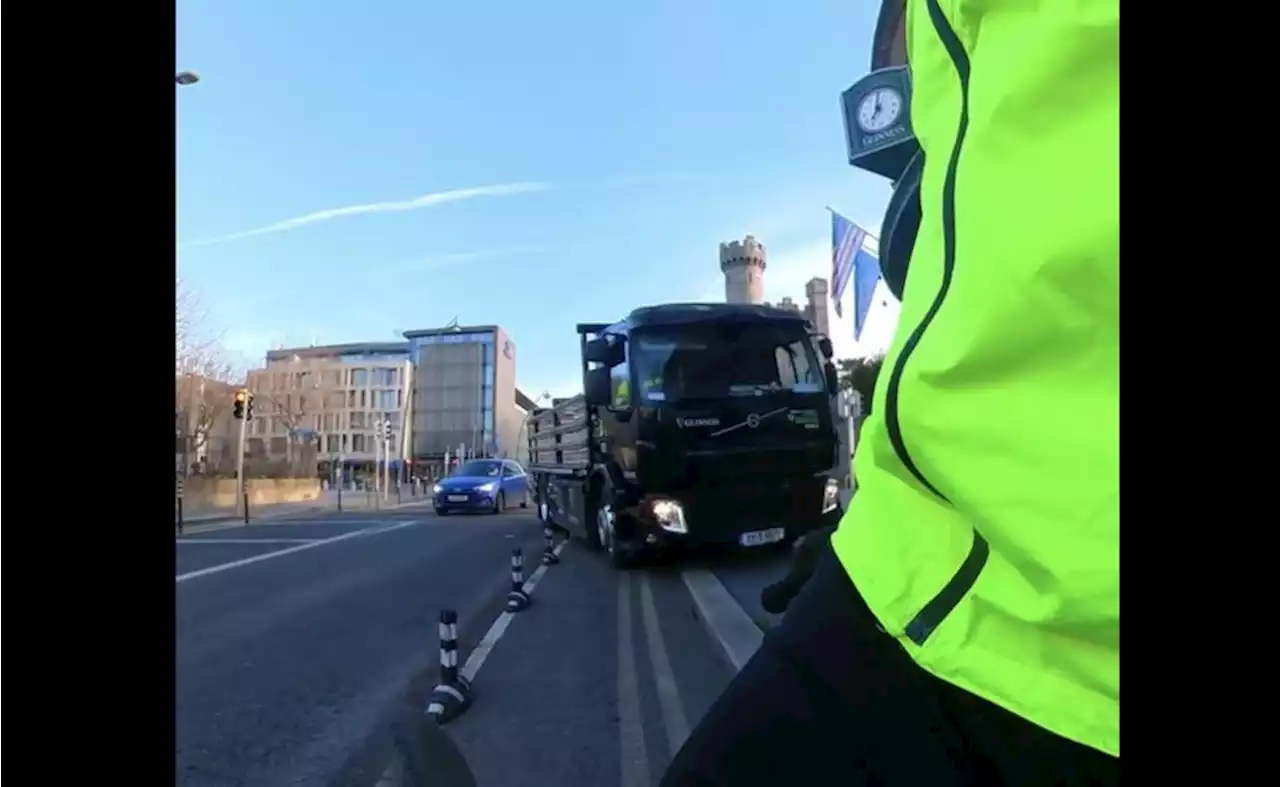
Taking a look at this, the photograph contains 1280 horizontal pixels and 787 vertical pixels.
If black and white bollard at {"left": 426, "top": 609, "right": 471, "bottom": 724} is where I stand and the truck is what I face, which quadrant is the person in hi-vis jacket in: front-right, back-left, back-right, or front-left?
back-right

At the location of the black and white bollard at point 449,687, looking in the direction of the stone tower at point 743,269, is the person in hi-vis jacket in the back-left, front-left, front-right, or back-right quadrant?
back-right

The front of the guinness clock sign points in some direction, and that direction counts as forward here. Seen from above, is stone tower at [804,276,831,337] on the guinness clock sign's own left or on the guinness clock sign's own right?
on the guinness clock sign's own right

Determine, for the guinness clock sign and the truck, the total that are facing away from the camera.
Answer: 0

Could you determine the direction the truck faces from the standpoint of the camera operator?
facing the viewer and to the right of the viewer

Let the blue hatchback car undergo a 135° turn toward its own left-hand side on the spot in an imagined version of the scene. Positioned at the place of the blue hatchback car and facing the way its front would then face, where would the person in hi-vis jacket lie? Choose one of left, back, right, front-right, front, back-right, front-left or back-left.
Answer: right

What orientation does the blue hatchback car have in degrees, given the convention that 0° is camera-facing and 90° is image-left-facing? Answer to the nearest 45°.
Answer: approximately 45°

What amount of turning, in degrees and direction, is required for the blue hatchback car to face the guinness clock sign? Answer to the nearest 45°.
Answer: approximately 45° to its left

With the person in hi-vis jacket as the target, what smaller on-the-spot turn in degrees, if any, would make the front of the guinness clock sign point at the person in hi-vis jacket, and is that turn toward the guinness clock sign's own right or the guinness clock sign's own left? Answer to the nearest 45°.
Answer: approximately 45° to the guinness clock sign's own left

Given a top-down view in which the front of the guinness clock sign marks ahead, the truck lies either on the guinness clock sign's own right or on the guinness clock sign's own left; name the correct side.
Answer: on the guinness clock sign's own right

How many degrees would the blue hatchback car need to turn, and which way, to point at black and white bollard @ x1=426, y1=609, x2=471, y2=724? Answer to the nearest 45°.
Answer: approximately 45° to its left

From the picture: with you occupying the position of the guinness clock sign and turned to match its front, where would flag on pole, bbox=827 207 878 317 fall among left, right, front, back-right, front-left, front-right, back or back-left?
back-right

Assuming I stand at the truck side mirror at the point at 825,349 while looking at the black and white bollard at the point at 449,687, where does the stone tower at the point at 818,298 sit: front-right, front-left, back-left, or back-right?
back-right

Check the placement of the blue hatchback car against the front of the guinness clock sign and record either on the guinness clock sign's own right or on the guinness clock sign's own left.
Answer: on the guinness clock sign's own right
